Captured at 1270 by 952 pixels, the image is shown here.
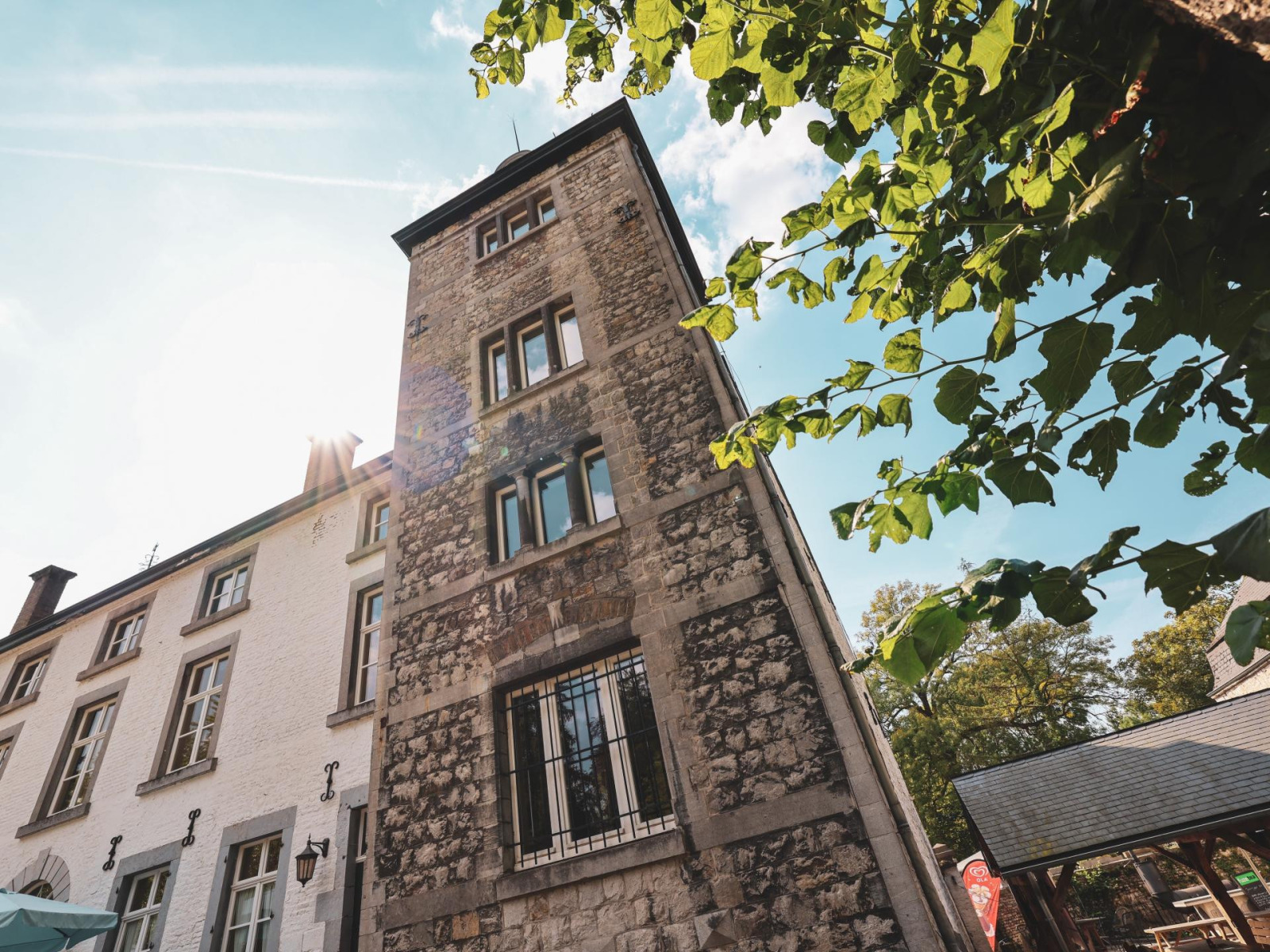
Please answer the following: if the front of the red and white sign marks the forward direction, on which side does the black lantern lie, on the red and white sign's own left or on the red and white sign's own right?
on the red and white sign's own right

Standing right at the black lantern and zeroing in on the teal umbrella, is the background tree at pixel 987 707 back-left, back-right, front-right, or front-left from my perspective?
back-right

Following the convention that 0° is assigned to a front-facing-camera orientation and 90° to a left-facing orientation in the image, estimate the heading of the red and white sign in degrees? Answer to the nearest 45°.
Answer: approximately 0°

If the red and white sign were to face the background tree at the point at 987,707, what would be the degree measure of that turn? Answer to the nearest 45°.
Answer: approximately 180°
